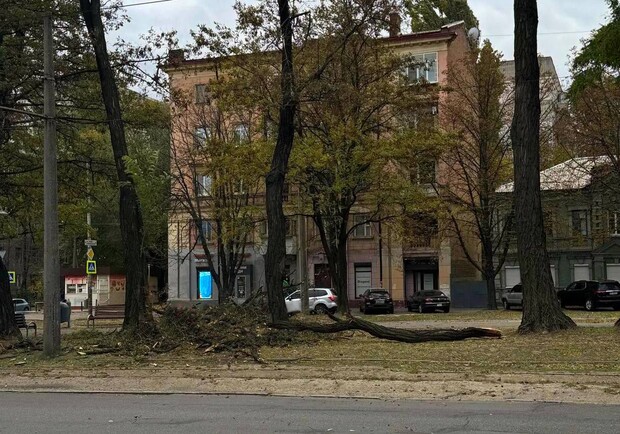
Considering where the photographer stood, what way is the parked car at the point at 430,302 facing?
facing away from the viewer and to the left of the viewer

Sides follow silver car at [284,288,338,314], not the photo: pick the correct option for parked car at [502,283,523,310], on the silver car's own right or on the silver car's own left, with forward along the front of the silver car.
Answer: on the silver car's own right

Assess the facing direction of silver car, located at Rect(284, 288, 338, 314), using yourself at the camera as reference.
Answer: facing away from the viewer and to the left of the viewer

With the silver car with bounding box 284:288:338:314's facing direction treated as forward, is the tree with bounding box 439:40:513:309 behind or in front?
behind

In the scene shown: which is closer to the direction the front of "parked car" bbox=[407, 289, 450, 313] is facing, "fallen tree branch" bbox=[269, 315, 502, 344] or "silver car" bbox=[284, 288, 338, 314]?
the silver car
